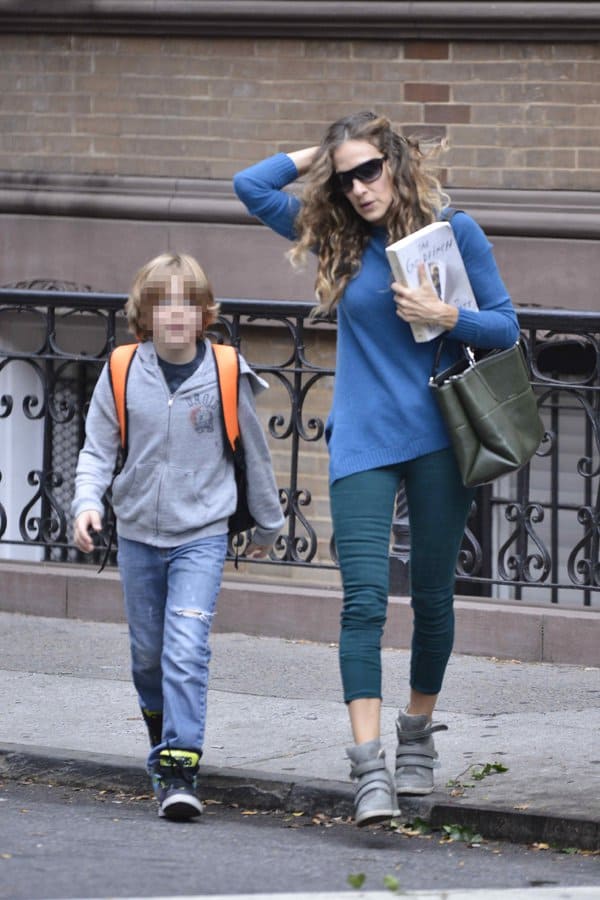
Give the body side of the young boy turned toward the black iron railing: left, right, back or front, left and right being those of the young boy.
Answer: back

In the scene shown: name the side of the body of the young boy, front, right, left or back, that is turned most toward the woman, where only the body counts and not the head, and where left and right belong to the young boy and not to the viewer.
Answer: left

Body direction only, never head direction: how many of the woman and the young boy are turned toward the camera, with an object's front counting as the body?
2

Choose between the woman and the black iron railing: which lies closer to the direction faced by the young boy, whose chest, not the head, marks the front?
the woman

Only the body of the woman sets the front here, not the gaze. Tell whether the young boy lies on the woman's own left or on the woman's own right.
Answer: on the woman's own right

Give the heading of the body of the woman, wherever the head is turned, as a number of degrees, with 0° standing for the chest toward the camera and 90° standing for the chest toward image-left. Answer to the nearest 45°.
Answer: approximately 0°

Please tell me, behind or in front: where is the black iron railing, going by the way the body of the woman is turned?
behind

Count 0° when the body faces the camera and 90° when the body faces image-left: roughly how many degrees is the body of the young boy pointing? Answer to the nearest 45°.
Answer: approximately 0°
